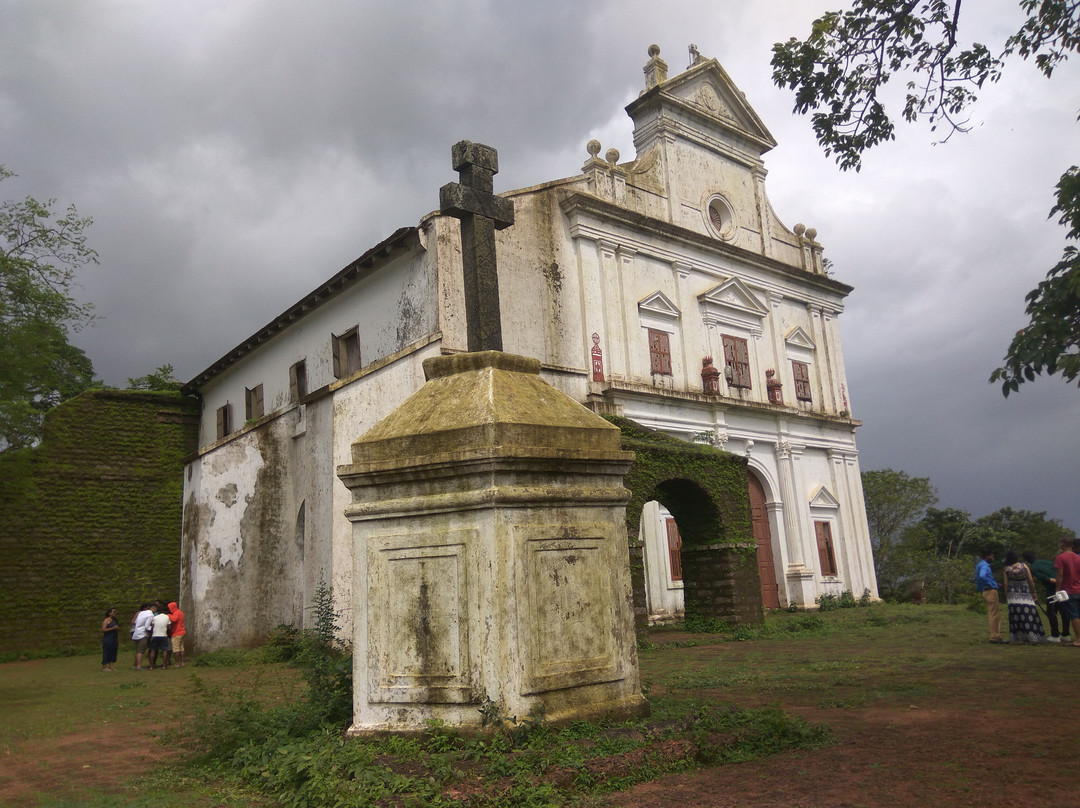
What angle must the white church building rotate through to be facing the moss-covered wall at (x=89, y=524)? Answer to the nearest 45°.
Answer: approximately 135° to its right

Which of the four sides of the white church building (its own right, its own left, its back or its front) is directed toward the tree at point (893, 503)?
left

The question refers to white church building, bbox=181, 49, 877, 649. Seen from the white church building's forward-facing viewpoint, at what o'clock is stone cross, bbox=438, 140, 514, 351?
The stone cross is roughly at 2 o'clock from the white church building.

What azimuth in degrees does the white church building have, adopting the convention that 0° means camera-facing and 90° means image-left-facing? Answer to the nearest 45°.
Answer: approximately 315°

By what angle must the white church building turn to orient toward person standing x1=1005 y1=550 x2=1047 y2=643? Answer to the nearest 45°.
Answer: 0° — it already faces them

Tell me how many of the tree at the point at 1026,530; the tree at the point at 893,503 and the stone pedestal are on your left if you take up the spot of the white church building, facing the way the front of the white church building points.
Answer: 2

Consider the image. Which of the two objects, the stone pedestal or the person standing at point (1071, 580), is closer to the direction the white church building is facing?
the person standing
